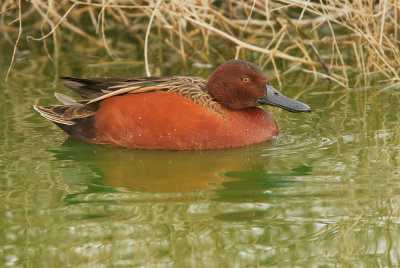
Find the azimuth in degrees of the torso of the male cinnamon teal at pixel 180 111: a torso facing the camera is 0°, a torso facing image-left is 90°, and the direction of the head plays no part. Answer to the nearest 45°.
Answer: approximately 270°
